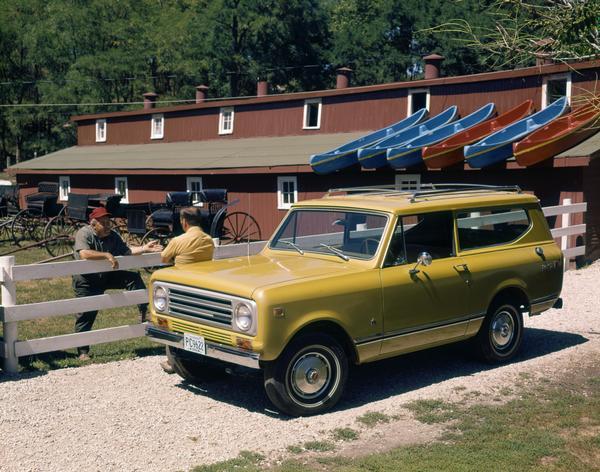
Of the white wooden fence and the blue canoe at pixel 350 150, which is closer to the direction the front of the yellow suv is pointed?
the white wooden fence

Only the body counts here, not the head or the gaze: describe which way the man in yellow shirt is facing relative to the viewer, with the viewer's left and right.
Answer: facing away from the viewer and to the left of the viewer

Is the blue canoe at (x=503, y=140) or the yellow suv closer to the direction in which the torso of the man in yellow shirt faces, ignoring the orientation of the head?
the blue canoe

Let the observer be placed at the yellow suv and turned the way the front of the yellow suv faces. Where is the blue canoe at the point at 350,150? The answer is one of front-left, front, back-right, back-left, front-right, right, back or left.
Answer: back-right

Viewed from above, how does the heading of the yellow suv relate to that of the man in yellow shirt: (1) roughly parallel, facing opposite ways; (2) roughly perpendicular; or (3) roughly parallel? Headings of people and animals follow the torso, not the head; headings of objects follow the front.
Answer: roughly perpendicular

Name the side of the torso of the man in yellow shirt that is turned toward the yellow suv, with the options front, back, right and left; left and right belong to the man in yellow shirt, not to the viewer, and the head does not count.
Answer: back

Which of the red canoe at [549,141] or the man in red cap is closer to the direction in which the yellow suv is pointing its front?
the man in red cap

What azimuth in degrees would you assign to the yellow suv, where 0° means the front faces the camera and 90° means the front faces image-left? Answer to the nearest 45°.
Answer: approximately 45°

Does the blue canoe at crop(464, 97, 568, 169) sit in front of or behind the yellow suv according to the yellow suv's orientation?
behind

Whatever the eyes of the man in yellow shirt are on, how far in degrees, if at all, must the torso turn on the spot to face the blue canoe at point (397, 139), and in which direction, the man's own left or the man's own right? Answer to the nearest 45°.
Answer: approximately 90° to the man's own right

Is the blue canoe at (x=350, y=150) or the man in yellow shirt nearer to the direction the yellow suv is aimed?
the man in yellow shirt

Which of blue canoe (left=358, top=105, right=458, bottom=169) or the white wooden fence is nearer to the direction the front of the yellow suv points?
the white wooden fence
